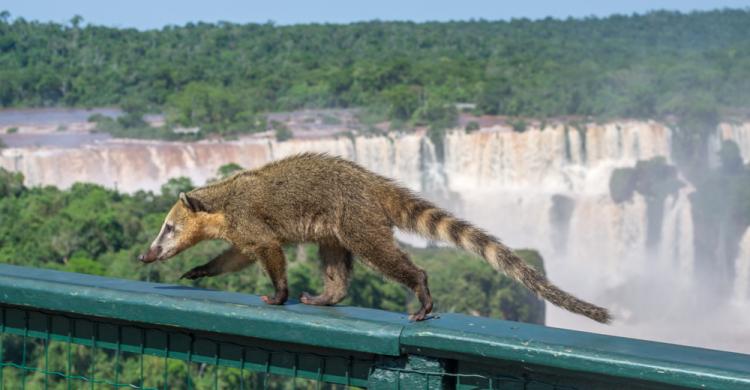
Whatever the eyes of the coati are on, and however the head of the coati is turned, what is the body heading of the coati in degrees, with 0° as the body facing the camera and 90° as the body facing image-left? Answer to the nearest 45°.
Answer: approximately 90°
